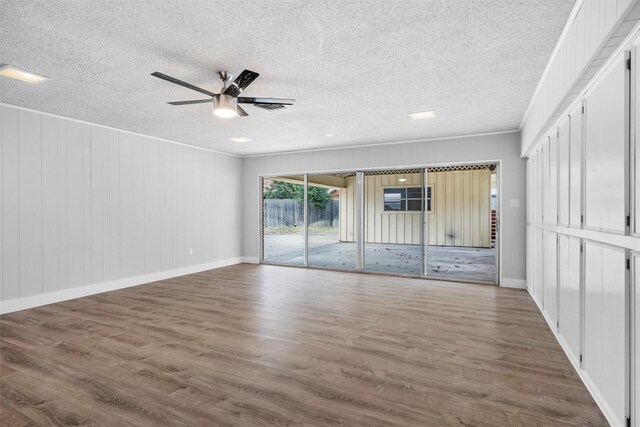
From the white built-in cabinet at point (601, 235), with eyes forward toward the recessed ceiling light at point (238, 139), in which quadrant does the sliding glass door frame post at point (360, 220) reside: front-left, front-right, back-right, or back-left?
front-right

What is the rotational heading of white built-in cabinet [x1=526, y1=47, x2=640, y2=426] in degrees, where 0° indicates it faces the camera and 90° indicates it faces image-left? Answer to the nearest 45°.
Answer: approximately 90°

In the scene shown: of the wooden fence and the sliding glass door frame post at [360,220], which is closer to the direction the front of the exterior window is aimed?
the sliding glass door frame post

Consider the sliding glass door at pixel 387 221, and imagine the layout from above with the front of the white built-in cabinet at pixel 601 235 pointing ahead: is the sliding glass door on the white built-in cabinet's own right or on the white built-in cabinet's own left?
on the white built-in cabinet's own right

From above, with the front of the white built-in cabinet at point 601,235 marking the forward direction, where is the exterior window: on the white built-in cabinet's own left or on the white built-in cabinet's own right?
on the white built-in cabinet's own right

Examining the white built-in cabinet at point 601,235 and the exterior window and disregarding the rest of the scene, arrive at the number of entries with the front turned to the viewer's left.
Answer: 1

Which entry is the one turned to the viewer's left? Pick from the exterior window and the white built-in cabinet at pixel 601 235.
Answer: the white built-in cabinet

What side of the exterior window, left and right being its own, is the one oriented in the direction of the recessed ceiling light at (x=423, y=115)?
front

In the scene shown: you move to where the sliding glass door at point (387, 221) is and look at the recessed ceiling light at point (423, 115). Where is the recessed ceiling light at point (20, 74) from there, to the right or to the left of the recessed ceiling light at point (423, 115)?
right

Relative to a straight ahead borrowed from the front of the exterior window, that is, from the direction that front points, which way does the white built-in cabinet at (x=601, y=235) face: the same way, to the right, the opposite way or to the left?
to the right

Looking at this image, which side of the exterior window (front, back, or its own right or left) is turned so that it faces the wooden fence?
right

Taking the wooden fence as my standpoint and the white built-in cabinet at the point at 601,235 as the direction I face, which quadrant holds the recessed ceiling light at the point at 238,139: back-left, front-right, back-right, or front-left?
front-right

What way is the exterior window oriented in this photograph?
toward the camera
